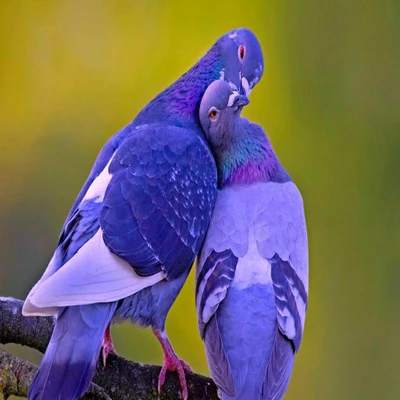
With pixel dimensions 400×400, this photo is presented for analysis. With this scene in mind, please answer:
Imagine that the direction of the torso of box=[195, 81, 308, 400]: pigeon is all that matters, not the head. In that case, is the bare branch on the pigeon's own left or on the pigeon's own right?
on the pigeon's own left

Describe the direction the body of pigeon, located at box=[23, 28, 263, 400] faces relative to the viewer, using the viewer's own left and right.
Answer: facing away from the viewer and to the right of the viewer

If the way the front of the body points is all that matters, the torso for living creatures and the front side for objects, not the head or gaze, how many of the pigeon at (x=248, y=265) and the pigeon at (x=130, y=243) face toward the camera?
0

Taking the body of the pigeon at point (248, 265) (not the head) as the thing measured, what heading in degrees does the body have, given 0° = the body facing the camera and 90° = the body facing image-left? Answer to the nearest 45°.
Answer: approximately 180°
